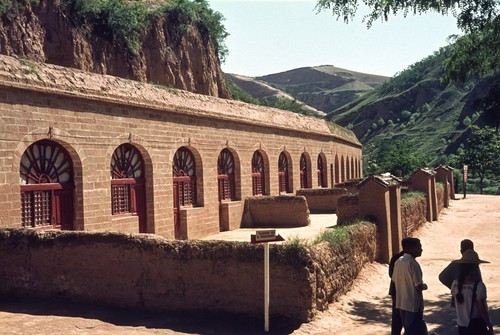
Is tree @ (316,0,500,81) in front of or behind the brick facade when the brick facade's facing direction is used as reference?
in front

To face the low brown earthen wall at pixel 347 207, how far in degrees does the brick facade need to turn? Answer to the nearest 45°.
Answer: approximately 45° to its left

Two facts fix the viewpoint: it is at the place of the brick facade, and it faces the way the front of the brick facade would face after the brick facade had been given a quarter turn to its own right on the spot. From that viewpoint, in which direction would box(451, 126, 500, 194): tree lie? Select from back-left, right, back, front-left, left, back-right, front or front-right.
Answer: back

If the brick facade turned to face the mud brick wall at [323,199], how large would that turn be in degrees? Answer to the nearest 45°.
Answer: approximately 90° to its left

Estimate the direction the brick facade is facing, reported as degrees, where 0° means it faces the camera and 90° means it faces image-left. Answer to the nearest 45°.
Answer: approximately 315°

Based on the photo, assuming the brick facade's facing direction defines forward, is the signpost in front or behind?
in front

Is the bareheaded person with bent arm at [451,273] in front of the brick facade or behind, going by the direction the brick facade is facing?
in front

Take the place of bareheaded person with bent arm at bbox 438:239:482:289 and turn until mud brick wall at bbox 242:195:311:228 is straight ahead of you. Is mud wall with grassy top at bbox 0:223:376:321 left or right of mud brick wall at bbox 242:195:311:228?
left
